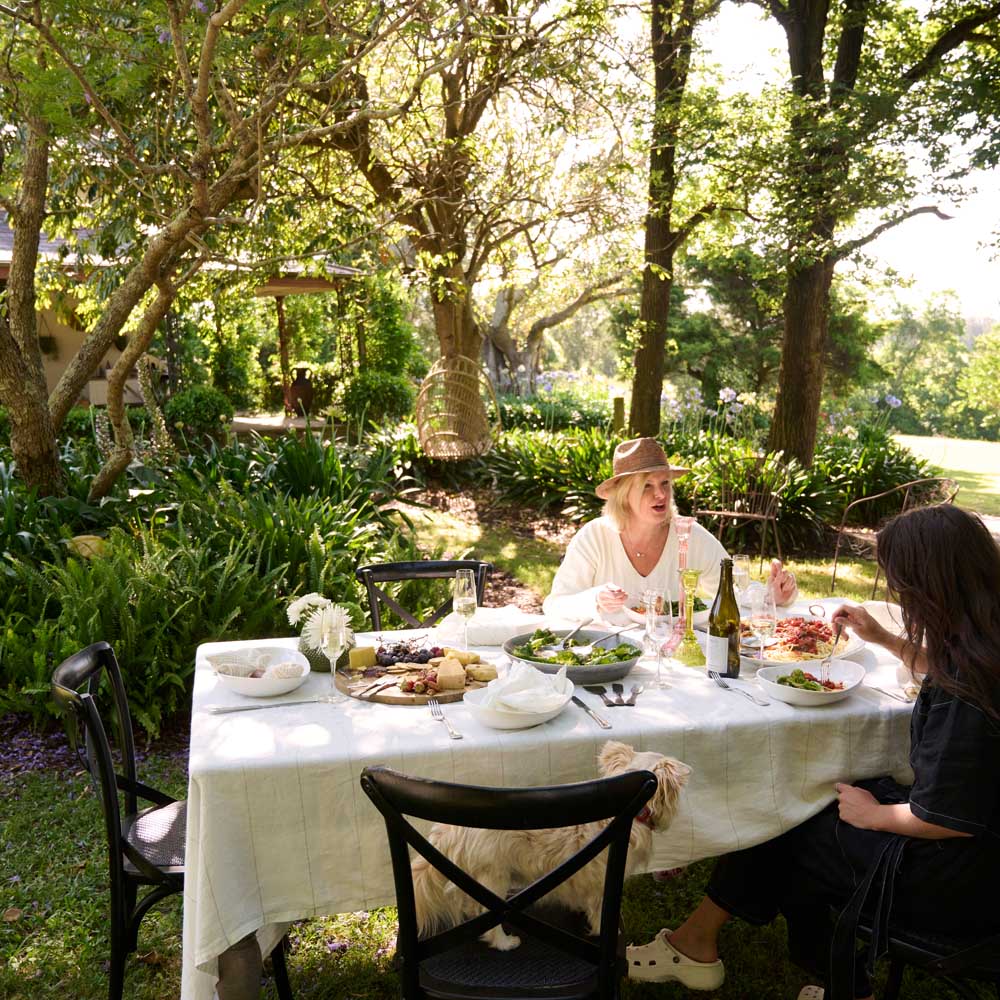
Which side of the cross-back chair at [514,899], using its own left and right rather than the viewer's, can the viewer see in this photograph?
back

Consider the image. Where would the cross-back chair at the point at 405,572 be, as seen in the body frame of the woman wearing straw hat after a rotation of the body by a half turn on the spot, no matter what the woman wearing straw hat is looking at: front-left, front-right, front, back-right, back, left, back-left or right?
front-left

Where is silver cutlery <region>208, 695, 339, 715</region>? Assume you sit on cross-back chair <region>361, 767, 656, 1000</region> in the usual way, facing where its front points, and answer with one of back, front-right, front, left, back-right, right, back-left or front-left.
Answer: front-left

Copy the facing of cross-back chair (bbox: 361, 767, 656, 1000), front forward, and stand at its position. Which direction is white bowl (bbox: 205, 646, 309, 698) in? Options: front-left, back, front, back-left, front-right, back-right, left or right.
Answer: front-left

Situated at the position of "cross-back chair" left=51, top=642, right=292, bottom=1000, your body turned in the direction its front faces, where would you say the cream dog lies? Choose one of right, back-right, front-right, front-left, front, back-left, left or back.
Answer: front-right

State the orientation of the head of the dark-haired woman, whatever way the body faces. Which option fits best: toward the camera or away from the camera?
away from the camera

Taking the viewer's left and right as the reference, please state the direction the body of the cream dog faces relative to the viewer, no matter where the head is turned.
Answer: facing to the right of the viewer

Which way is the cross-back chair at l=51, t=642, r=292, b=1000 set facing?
to the viewer's right

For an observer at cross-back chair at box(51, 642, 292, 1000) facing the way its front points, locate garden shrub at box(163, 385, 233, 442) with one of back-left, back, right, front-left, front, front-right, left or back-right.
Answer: left

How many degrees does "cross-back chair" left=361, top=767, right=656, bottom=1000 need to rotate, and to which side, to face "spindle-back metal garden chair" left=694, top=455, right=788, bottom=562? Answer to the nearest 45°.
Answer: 0° — it already faces it

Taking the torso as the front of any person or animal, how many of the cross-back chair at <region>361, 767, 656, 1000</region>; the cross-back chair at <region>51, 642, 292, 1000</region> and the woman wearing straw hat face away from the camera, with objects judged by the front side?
1
